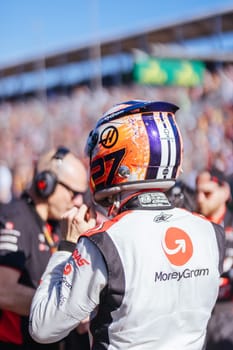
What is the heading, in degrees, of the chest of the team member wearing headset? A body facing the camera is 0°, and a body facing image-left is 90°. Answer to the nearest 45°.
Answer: approximately 270°

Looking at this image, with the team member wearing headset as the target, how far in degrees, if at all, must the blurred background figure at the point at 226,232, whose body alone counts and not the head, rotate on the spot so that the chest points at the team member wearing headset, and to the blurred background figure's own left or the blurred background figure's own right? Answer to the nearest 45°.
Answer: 0° — they already face them

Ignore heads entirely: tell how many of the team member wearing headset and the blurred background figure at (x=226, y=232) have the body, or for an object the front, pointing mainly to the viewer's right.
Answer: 1

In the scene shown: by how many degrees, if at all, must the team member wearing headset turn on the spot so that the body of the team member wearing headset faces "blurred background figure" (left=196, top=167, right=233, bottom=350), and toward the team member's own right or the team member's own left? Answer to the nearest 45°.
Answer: approximately 45° to the team member's own left

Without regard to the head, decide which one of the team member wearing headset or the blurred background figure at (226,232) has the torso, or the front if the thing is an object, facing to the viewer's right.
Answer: the team member wearing headset

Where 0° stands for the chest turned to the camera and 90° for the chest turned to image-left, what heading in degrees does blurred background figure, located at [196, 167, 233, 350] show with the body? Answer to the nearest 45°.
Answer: approximately 45°

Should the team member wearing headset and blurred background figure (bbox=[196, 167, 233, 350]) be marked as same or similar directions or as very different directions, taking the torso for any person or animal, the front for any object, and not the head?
very different directions

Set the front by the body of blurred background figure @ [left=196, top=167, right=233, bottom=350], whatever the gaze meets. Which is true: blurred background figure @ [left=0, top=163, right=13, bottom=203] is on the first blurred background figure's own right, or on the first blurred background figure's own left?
on the first blurred background figure's own right
